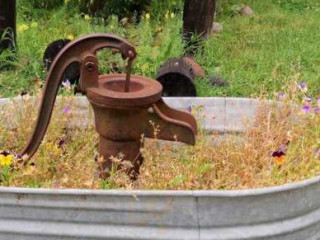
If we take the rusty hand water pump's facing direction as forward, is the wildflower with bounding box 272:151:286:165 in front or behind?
in front

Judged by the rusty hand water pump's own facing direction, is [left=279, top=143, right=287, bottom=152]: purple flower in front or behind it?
in front

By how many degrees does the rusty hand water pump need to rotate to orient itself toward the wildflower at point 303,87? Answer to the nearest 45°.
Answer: approximately 45° to its left

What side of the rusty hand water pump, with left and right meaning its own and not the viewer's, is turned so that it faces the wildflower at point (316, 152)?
front

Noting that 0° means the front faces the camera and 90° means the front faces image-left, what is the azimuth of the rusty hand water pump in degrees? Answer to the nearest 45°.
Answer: approximately 270°

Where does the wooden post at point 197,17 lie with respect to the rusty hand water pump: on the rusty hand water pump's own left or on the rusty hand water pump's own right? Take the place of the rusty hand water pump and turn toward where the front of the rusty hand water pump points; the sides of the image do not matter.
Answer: on the rusty hand water pump's own left

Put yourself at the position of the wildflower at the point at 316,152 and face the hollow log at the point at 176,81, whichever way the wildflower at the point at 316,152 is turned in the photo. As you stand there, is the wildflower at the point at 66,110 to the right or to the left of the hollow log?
left

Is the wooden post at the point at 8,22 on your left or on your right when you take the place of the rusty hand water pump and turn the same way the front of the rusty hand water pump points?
on your left

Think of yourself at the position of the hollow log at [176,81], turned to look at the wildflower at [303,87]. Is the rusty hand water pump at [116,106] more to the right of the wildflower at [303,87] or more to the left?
right
